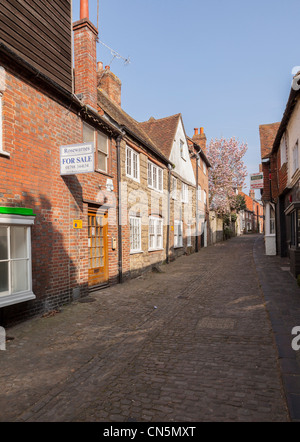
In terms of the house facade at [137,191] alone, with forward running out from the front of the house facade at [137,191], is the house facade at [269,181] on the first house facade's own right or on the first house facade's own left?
on the first house facade's own left

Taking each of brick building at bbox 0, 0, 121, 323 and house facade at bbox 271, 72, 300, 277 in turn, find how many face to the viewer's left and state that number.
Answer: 1

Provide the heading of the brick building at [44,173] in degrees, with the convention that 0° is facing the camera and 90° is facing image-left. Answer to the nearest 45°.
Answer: approximately 315°

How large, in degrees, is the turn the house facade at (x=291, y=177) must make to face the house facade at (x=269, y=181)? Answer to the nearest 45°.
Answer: approximately 90° to its right

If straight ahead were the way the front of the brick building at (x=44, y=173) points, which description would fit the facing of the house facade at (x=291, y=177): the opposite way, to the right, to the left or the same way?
the opposite way

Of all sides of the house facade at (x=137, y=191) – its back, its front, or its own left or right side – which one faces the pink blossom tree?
left

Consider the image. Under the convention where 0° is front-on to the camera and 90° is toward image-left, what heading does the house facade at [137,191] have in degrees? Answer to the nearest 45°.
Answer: approximately 315°

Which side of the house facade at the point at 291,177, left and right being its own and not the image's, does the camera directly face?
left
